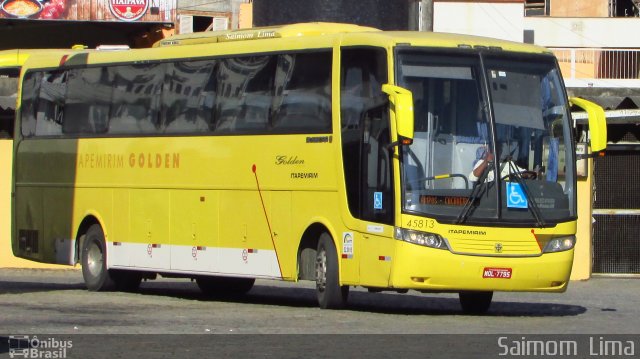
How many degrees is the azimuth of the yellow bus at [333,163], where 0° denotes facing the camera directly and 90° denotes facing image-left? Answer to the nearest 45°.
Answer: approximately 315°
